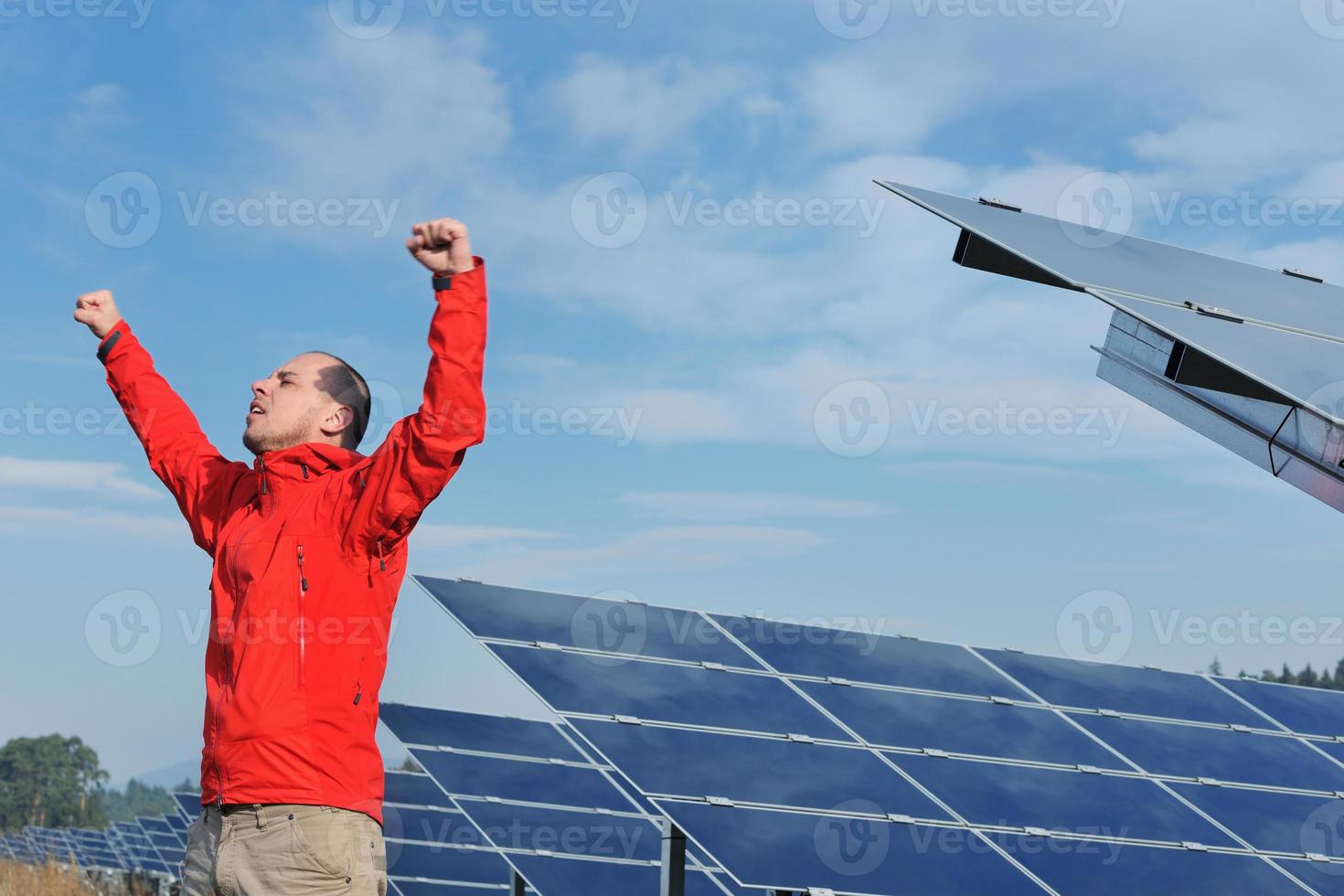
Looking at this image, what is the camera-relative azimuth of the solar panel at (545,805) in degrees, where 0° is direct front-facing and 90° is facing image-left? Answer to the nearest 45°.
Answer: approximately 315°

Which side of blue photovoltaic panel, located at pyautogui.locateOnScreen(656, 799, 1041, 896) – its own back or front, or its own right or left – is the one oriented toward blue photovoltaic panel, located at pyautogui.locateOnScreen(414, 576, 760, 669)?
back

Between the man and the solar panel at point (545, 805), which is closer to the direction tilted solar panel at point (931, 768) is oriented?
the man

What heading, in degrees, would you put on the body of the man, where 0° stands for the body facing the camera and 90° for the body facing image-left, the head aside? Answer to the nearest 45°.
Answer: approximately 45°

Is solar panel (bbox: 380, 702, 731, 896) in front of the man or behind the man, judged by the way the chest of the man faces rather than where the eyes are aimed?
behind

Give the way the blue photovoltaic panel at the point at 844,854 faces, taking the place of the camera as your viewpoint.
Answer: facing the viewer and to the right of the viewer

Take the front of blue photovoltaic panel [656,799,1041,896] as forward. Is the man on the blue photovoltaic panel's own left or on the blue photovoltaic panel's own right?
on the blue photovoltaic panel's own right
